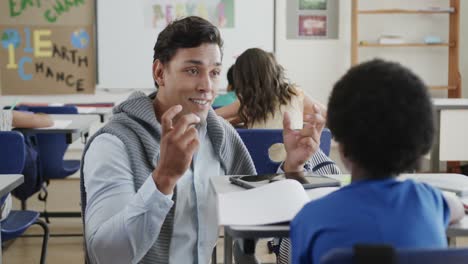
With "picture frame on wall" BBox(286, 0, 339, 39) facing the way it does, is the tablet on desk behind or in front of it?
in front

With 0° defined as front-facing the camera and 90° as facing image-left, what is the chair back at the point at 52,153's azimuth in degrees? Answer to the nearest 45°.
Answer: approximately 180°

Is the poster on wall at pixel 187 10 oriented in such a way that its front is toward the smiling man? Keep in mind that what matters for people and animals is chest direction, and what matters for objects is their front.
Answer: yes

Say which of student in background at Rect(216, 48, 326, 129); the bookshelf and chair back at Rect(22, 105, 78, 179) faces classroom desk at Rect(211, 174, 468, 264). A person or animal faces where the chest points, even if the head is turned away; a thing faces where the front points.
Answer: the bookshelf

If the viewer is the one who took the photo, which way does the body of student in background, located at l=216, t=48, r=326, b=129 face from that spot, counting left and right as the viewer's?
facing away from the viewer

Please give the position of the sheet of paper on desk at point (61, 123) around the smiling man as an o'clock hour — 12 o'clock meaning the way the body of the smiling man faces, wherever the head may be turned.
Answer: The sheet of paper on desk is roughly at 7 o'clock from the smiling man.

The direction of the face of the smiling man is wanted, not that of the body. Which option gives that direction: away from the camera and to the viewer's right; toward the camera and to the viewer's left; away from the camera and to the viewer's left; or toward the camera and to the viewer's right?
toward the camera and to the viewer's right

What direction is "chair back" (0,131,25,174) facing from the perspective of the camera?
away from the camera

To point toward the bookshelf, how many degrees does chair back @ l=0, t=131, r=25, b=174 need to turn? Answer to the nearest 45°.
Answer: approximately 45° to its right

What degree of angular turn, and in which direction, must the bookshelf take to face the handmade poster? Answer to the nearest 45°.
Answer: approximately 90° to its right

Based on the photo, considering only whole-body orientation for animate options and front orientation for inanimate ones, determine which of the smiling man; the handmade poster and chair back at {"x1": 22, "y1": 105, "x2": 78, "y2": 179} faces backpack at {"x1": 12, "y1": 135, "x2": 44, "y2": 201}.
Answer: the handmade poster

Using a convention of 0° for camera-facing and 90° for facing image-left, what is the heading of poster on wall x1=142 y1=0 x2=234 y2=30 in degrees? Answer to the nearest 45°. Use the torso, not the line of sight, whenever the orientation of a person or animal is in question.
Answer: approximately 0°

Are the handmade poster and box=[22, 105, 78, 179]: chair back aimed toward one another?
yes

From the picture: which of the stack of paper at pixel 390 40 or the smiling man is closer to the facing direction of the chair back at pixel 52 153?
the stack of paper

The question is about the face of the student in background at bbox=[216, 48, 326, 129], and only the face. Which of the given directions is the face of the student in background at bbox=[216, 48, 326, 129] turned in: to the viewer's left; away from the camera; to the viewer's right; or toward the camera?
away from the camera

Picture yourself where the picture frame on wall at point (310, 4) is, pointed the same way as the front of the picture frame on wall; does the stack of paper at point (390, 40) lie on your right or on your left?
on your left

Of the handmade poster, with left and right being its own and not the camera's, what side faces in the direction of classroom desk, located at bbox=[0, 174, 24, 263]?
front

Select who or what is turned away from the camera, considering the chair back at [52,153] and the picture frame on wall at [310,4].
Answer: the chair back
